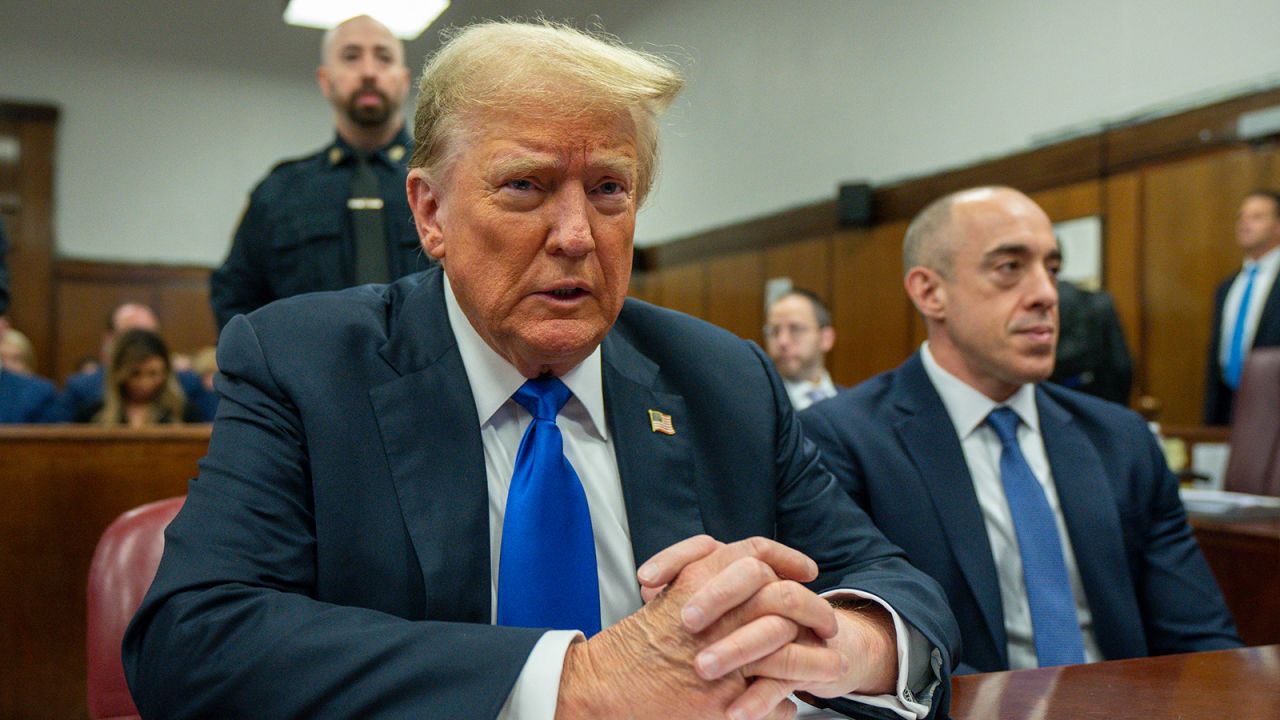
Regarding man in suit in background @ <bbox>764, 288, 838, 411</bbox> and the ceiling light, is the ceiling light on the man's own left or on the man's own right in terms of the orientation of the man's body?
on the man's own right

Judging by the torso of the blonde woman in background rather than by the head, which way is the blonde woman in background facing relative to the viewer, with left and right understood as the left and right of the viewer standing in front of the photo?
facing the viewer

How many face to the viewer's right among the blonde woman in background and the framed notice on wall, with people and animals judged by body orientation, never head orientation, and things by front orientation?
0

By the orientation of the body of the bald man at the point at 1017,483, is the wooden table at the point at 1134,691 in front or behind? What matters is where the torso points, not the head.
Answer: in front

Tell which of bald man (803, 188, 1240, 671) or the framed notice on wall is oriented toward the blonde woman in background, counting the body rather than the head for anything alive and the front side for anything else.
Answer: the framed notice on wall

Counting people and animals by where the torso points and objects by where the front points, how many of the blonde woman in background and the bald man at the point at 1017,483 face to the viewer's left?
0

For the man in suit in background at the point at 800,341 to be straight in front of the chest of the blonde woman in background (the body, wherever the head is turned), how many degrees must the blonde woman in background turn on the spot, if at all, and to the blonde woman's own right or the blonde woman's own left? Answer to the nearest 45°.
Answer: approximately 90° to the blonde woman's own left

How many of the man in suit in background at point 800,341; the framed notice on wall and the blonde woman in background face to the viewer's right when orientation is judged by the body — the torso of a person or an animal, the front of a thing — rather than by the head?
0

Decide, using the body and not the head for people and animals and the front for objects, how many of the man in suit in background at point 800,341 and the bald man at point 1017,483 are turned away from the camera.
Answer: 0

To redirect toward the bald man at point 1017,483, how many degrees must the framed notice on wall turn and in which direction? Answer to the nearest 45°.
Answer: approximately 45° to its left

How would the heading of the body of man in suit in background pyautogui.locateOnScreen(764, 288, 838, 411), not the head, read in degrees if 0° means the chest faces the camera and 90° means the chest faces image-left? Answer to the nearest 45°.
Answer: approximately 45°

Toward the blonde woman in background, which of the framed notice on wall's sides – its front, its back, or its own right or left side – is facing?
front
